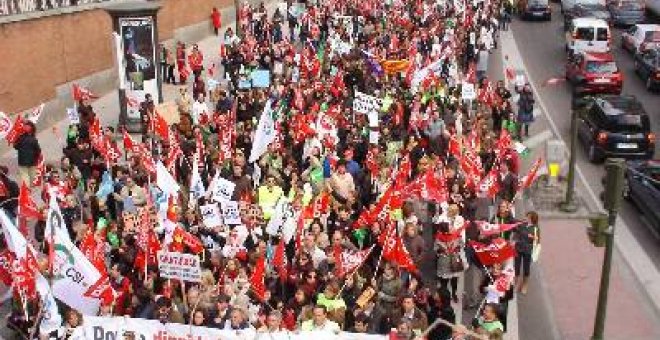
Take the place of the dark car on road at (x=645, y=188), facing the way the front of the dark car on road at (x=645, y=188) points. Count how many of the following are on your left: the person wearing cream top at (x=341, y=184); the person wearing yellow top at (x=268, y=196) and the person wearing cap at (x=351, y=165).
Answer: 3

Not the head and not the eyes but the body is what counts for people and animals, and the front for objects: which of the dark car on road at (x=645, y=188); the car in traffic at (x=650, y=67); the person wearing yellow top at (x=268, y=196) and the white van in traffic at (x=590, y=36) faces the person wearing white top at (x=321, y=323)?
the person wearing yellow top at (x=268, y=196)

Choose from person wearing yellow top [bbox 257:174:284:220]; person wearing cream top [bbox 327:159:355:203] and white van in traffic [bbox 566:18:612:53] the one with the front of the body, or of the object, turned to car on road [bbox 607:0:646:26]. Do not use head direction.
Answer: white van in traffic [bbox 566:18:612:53]

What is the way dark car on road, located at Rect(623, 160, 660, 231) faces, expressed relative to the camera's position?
facing away from the viewer and to the left of the viewer

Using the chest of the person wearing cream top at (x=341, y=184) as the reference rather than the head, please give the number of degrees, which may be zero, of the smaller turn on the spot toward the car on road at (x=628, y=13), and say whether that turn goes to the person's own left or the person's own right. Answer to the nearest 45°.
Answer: approximately 135° to the person's own left

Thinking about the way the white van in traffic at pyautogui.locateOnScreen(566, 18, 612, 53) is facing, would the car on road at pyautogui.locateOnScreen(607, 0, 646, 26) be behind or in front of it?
in front

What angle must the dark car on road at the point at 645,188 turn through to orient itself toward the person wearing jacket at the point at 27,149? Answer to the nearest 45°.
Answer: approximately 45° to its left

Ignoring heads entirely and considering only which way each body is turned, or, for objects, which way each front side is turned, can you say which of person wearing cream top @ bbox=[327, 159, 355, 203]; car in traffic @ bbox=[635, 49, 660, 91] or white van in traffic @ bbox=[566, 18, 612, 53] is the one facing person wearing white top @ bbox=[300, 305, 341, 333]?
person wearing cream top @ bbox=[327, 159, 355, 203]

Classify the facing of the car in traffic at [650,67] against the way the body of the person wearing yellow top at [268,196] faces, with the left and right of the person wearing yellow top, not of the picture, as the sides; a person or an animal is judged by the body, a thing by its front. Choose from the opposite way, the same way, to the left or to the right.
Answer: the opposite way

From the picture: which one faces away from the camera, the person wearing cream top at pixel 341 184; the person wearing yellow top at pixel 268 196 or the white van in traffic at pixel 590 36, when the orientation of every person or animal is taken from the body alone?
the white van in traffic

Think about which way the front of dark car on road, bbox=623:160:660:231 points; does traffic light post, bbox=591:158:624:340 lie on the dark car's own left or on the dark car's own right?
on the dark car's own left

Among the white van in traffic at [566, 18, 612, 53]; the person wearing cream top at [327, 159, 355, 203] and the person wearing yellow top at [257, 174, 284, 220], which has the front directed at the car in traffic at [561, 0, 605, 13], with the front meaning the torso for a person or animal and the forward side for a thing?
the white van in traffic at [566, 18, 612, 53]

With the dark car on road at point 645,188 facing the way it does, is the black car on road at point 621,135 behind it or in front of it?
in front

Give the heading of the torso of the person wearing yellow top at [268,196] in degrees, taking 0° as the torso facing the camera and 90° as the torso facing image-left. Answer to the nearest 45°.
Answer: approximately 0°

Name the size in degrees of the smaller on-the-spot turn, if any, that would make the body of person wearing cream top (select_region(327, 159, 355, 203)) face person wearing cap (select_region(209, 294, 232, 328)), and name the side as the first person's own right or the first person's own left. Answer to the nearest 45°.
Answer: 0° — they already face them

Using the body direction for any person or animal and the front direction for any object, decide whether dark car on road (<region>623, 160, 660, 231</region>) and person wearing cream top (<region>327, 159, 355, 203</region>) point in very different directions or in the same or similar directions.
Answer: very different directions

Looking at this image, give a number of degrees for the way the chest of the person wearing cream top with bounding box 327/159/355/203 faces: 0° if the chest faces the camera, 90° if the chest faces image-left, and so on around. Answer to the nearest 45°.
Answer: approximately 0°

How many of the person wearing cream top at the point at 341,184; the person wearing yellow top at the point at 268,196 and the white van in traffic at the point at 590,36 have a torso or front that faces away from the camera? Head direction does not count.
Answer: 1

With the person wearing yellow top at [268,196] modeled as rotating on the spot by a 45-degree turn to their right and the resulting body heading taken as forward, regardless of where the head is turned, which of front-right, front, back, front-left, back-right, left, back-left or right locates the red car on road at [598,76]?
back

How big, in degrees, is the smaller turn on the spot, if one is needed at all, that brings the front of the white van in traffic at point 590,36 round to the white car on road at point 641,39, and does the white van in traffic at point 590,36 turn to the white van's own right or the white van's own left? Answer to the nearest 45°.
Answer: approximately 90° to the white van's own right

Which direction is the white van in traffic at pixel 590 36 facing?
away from the camera
